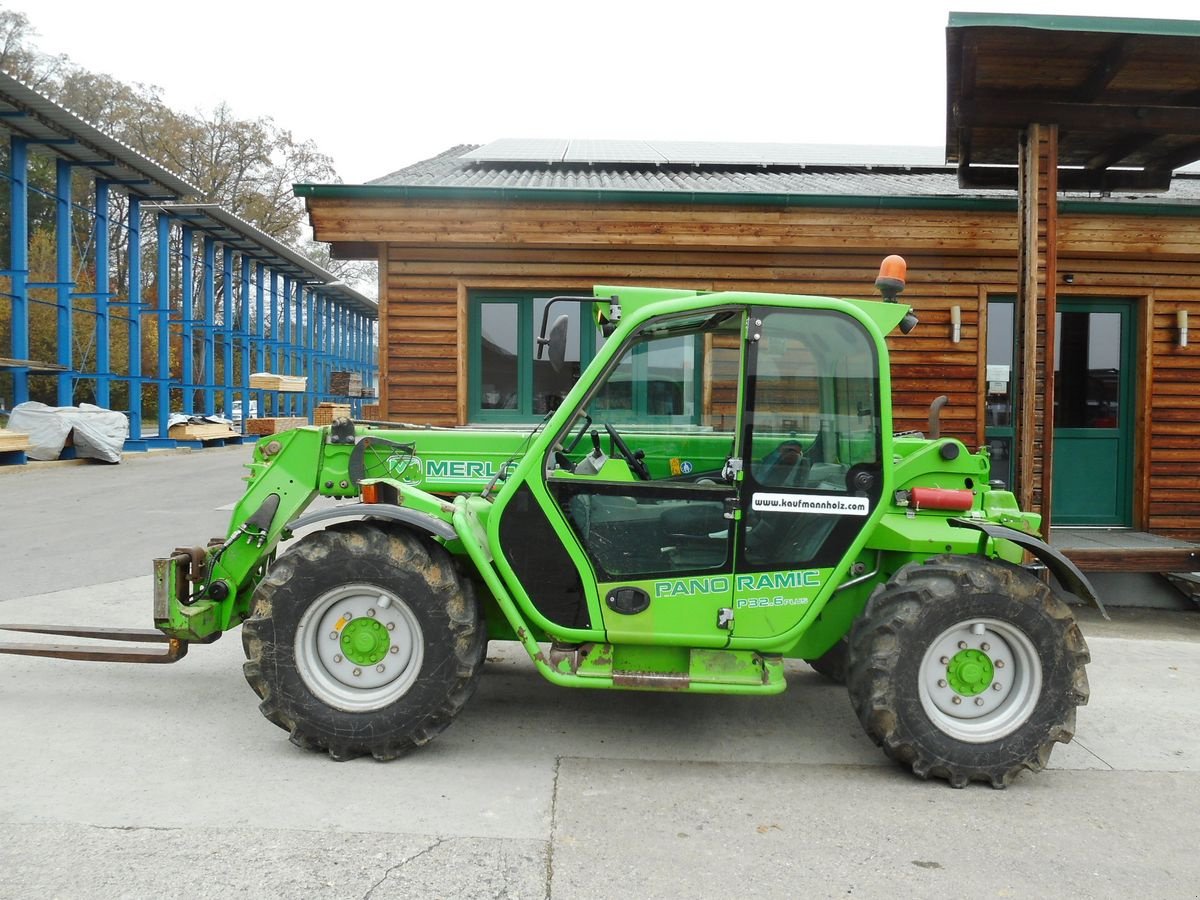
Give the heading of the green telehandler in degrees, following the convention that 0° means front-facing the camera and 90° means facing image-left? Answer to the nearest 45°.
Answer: approximately 90°

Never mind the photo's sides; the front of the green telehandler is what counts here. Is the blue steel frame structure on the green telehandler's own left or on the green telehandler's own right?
on the green telehandler's own right

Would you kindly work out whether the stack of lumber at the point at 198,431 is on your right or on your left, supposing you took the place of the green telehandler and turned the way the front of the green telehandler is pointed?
on your right

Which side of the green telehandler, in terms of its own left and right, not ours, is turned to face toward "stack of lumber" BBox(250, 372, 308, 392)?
right

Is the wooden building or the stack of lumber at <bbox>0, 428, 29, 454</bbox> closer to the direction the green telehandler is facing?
the stack of lumber

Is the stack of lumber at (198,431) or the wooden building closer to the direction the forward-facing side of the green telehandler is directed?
the stack of lumber
